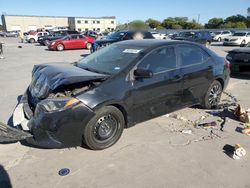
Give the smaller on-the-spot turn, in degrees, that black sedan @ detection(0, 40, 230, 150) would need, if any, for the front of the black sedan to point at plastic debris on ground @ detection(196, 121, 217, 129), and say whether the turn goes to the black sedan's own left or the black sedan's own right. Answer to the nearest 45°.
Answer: approximately 135° to the black sedan's own left

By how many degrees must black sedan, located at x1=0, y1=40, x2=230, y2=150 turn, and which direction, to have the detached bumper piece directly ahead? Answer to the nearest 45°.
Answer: approximately 45° to its right

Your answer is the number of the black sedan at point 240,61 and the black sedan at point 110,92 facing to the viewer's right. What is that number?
0

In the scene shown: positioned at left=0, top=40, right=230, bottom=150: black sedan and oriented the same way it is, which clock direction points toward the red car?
The red car is roughly at 4 o'clock from the black sedan.

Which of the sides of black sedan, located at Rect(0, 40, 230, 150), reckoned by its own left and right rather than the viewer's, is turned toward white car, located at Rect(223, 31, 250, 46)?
back

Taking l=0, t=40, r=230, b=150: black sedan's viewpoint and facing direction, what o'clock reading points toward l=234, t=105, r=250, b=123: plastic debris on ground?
The plastic debris on ground is roughly at 7 o'clock from the black sedan.

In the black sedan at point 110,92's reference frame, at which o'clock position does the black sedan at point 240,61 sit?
the black sedan at point 240,61 is roughly at 6 o'clock from the black sedan at point 110,92.

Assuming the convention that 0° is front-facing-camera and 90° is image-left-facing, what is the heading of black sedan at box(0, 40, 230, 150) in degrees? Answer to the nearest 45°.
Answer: approximately 45°
